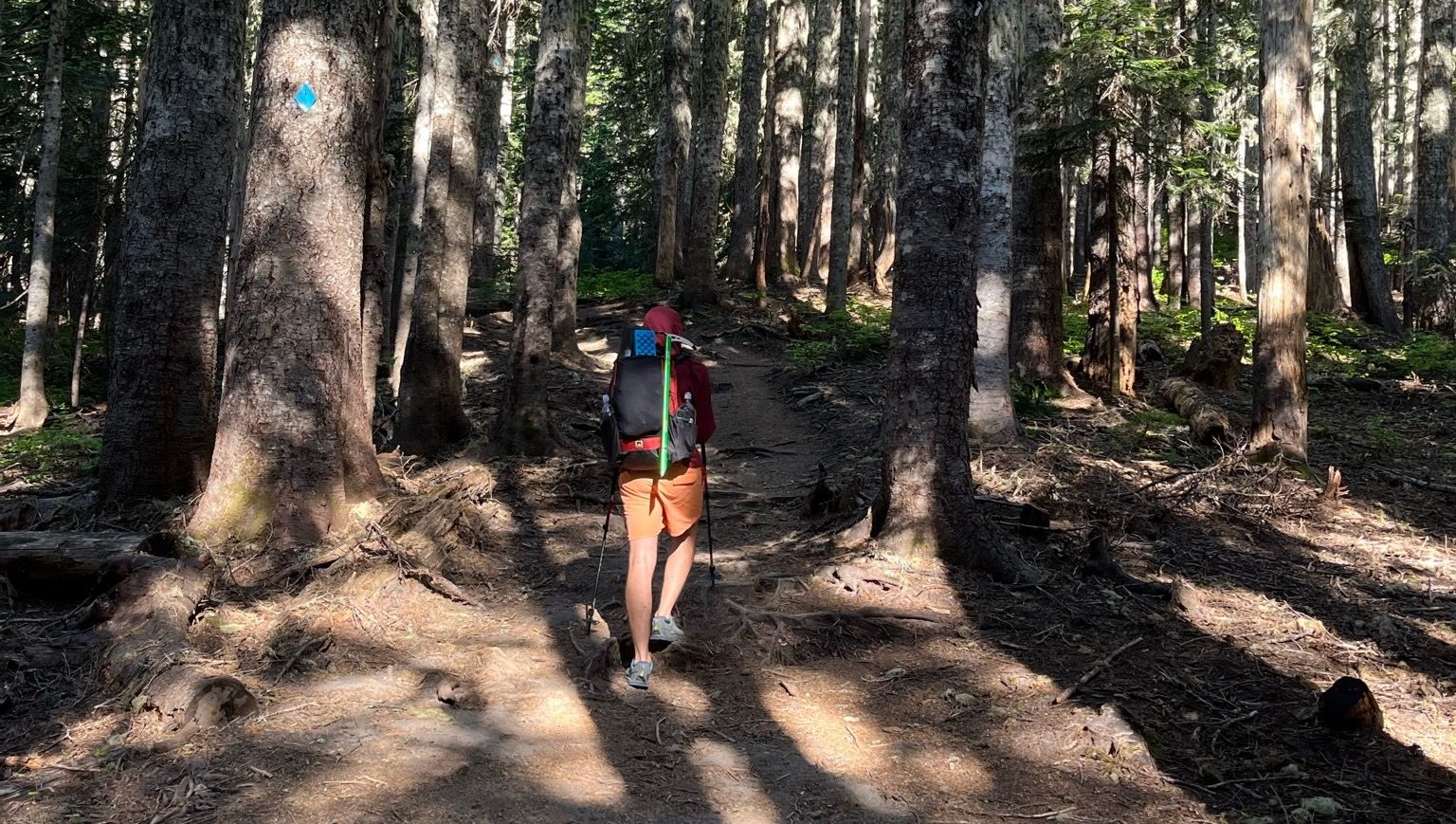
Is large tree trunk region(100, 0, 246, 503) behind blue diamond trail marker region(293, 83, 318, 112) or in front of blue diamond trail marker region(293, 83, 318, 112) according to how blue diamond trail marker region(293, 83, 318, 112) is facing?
behind

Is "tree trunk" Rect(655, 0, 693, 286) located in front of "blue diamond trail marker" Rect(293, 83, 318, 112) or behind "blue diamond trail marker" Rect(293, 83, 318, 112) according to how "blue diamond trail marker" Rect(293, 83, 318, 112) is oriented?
behind

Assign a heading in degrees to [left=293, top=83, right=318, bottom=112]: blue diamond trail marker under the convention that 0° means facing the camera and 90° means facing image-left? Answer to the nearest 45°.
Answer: approximately 0°

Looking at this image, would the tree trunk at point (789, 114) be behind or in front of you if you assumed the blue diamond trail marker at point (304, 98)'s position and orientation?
behind

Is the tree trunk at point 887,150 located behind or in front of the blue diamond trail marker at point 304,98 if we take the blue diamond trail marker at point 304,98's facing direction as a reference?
behind
